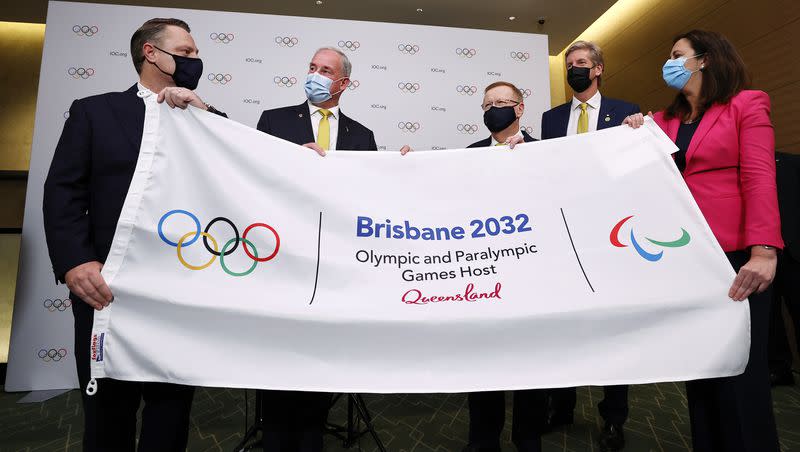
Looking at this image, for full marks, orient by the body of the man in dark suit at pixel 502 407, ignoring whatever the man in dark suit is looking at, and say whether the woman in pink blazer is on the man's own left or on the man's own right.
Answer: on the man's own left

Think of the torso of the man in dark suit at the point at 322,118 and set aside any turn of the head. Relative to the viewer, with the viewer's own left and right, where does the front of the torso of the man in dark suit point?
facing the viewer

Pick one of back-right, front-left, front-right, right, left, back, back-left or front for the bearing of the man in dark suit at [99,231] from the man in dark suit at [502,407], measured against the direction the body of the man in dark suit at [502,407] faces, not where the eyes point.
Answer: front-right

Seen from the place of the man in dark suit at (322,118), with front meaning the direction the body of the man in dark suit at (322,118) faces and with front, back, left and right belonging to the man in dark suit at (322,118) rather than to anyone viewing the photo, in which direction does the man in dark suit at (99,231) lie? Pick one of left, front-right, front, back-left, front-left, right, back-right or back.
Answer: front-right

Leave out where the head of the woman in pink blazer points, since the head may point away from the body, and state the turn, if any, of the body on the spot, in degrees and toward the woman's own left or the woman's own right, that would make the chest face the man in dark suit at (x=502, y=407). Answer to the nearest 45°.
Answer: approximately 45° to the woman's own right

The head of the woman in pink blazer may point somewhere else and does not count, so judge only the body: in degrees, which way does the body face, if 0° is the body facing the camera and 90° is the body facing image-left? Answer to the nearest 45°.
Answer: approximately 45°

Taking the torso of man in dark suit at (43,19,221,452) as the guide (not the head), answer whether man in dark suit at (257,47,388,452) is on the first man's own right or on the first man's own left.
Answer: on the first man's own left

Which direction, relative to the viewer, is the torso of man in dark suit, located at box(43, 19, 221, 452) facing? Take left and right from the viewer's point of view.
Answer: facing the viewer and to the right of the viewer

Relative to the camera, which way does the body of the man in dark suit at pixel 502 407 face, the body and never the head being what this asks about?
toward the camera

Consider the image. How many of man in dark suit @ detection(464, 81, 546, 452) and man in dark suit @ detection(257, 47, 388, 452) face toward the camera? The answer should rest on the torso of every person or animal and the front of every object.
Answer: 2

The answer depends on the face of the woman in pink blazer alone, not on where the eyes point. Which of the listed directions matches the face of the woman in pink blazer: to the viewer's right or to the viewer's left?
to the viewer's left
